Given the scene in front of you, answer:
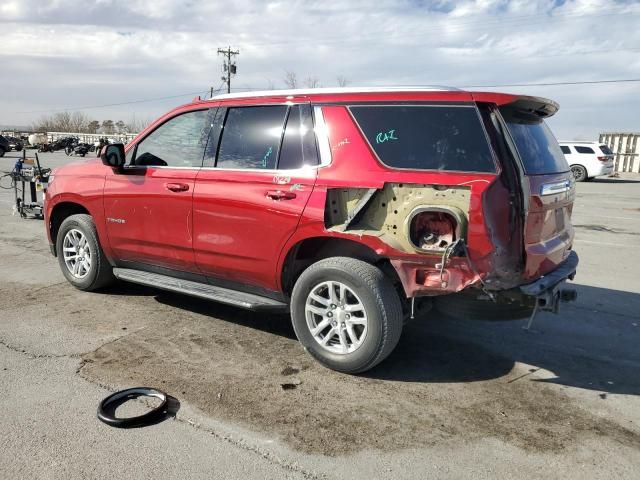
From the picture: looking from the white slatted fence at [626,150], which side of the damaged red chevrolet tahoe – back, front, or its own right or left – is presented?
right

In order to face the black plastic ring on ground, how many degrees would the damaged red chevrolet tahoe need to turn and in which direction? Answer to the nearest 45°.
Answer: approximately 90° to its left

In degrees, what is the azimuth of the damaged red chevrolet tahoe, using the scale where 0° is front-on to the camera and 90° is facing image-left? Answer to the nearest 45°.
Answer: approximately 135°

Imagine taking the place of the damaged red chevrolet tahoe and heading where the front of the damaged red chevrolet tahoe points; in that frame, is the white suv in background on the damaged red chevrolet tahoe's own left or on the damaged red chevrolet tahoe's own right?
on the damaged red chevrolet tahoe's own right
